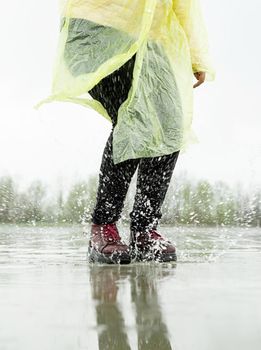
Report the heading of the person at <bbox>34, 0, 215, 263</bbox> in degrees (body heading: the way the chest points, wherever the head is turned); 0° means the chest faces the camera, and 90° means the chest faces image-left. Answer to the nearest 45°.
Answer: approximately 315°
